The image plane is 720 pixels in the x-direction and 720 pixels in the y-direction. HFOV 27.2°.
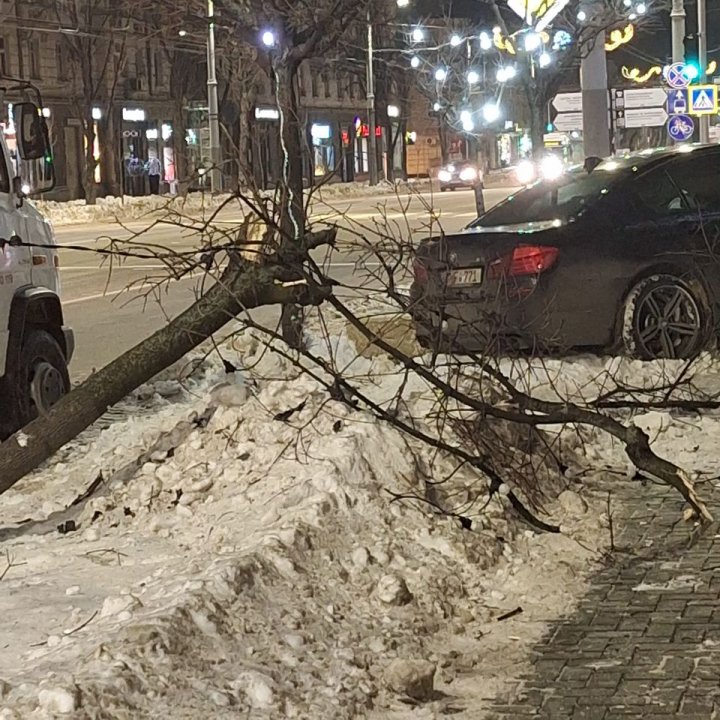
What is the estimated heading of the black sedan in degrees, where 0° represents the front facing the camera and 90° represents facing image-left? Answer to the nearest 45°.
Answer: approximately 225°

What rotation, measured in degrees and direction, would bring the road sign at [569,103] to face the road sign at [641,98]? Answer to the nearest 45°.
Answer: approximately 135° to its left

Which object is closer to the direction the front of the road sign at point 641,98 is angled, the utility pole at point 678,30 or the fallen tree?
the fallen tree

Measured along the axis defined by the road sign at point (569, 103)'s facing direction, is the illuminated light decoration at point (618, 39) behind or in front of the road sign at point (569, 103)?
behind

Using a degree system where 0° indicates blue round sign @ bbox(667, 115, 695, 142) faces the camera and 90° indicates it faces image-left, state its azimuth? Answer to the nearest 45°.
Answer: approximately 0°
